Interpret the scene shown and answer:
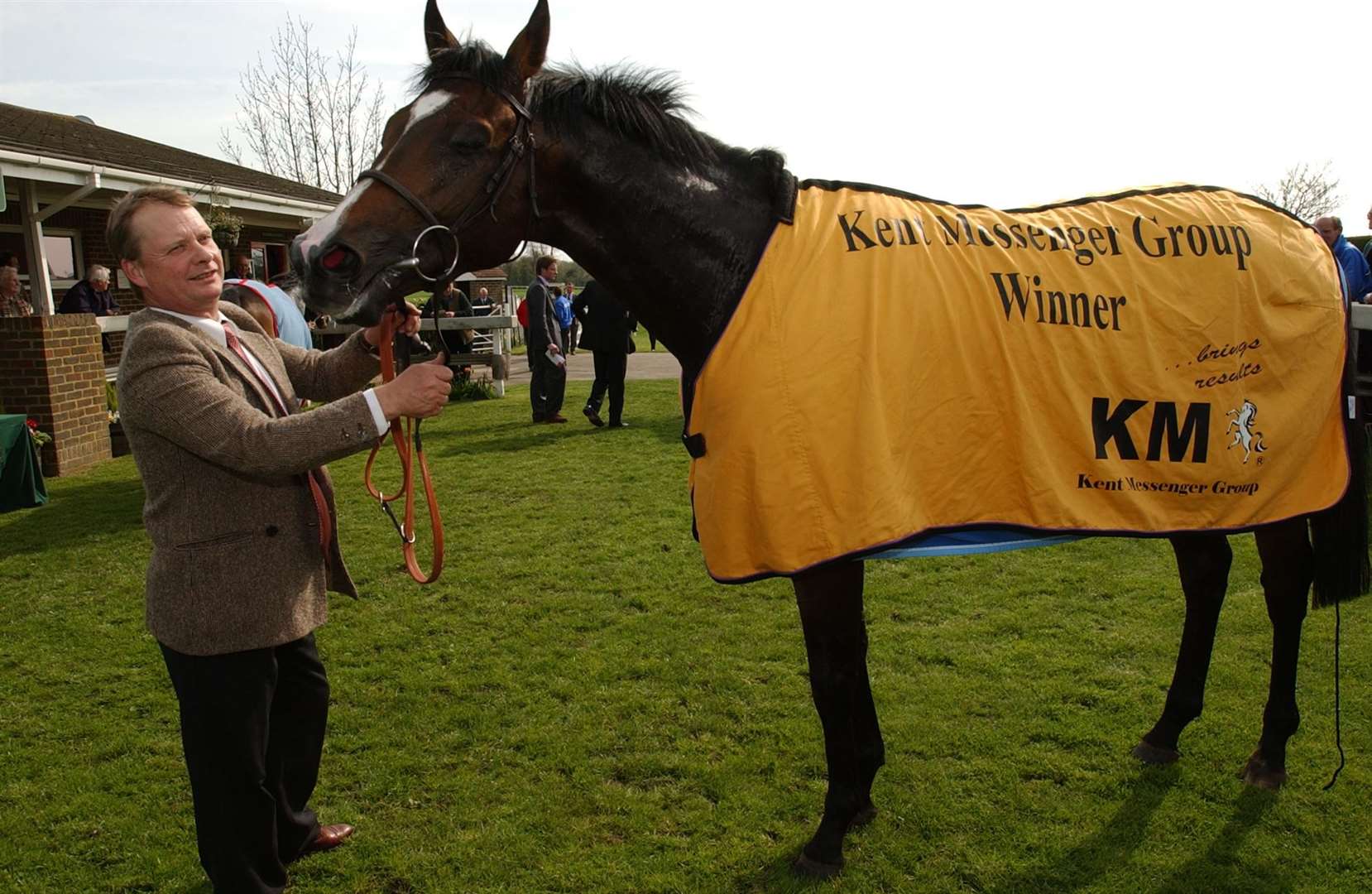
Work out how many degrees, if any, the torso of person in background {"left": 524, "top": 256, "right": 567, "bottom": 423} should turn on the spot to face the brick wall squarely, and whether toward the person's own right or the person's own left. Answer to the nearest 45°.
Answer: approximately 135° to the person's own right

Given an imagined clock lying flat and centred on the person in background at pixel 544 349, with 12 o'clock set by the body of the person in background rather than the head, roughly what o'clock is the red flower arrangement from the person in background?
The red flower arrangement is roughly at 5 o'clock from the person in background.

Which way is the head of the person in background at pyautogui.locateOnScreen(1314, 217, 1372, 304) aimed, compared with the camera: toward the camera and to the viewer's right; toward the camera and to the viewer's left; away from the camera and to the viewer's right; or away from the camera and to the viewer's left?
toward the camera and to the viewer's left

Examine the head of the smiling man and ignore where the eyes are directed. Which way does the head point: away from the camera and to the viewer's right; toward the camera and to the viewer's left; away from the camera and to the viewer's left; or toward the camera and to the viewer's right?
toward the camera and to the viewer's right
